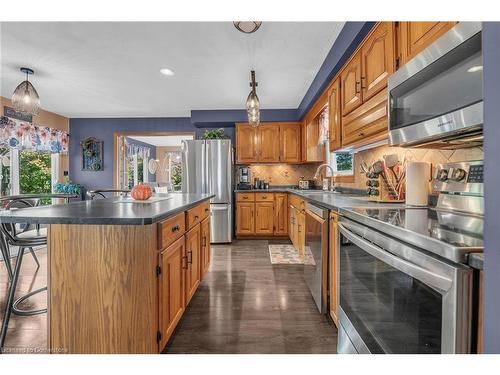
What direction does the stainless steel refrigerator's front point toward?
toward the camera

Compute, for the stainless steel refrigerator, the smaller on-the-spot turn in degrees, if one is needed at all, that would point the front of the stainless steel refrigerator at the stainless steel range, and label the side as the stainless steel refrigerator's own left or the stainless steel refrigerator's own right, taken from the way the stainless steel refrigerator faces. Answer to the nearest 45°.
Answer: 0° — it already faces it

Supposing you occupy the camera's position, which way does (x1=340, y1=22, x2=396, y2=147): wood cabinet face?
facing the viewer and to the left of the viewer

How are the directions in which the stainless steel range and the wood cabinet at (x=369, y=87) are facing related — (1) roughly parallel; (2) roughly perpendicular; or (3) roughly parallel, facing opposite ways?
roughly parallel

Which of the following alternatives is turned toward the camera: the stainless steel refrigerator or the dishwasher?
the stainless steel refrigerator

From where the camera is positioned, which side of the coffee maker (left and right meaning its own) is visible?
front

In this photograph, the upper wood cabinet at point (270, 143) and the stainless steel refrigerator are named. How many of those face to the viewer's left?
0

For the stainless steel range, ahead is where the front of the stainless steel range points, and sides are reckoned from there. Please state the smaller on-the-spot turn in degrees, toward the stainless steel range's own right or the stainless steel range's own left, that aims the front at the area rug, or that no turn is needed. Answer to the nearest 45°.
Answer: approximately 90° to the stainless steel range's own right

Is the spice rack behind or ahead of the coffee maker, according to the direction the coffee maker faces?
ahead

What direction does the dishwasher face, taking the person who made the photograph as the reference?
facing to the left of the viewer

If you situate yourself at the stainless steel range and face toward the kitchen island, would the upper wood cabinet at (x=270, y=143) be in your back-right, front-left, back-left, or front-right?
front-right

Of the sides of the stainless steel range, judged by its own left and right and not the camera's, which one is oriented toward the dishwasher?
right

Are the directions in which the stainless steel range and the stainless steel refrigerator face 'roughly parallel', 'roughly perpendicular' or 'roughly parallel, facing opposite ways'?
roughly perpendicular
